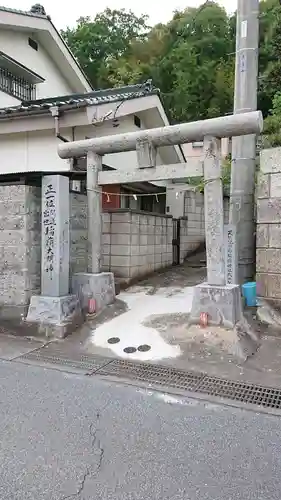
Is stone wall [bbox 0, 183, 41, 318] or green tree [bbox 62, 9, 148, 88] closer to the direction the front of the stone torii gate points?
the stone wall

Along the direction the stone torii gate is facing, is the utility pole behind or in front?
behind

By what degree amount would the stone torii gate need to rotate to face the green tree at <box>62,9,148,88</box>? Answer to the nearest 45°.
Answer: approximately 135° to its right

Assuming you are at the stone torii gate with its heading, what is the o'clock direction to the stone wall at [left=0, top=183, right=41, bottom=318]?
The stone wall is roughly at 2 o'clock from the stone torii gate.

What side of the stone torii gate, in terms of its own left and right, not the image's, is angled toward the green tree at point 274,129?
back

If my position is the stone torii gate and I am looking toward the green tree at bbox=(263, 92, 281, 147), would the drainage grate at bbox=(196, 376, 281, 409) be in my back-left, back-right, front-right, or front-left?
back-right

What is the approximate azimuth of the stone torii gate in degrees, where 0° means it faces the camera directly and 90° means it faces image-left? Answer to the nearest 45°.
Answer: approximately 45°
